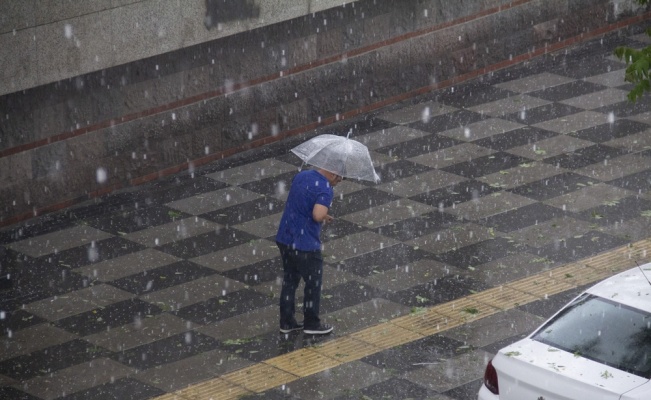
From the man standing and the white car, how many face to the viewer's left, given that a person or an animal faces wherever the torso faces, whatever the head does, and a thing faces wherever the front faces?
0

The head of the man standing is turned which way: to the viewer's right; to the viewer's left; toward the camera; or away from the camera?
to the viewer's right

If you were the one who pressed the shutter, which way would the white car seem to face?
facing away from the viewer and to the right of the viewer

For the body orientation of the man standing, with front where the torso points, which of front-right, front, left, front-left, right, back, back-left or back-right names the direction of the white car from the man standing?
front-right

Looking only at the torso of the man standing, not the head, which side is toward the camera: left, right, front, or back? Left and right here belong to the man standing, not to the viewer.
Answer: right

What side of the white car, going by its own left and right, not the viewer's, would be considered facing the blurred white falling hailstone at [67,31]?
left
